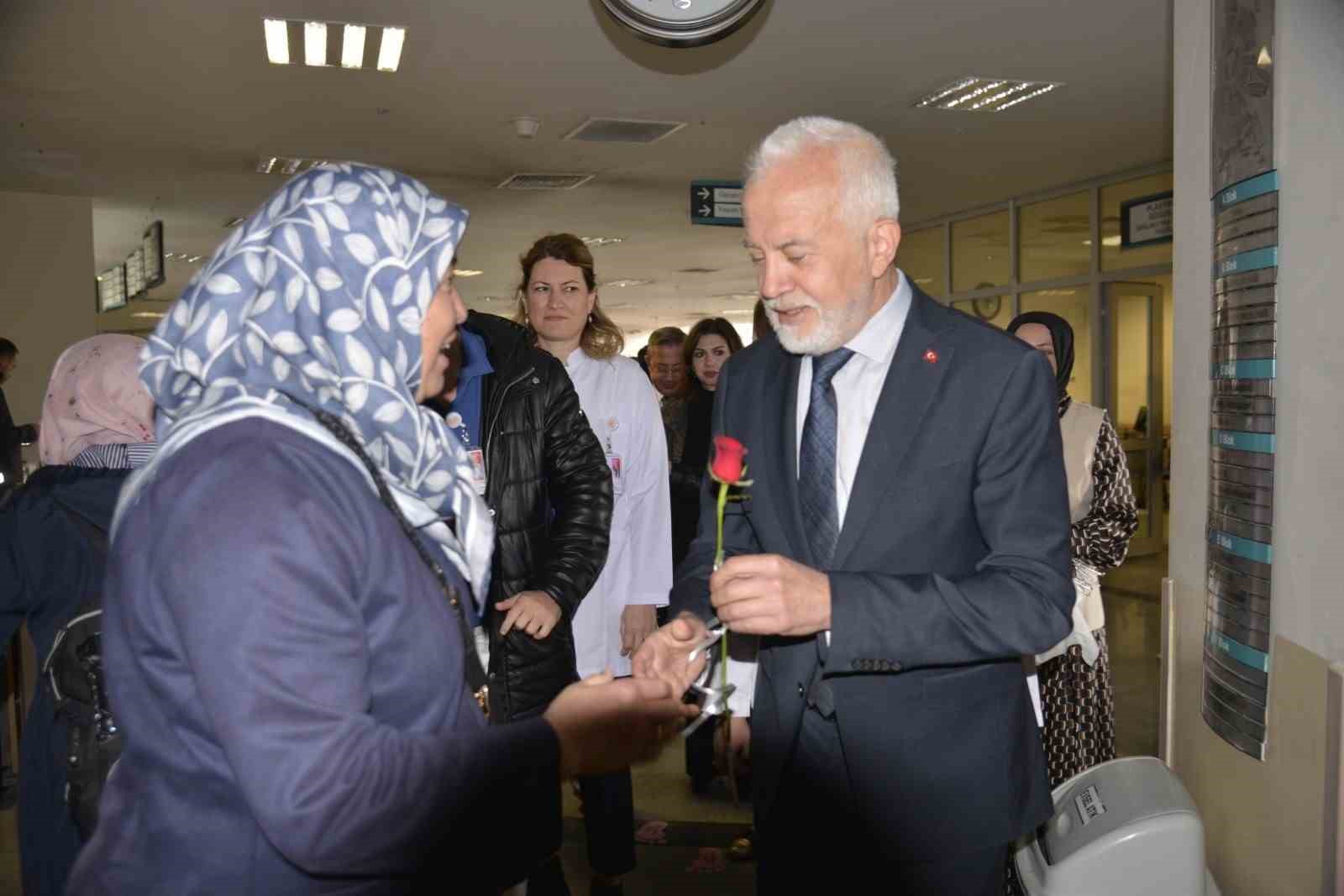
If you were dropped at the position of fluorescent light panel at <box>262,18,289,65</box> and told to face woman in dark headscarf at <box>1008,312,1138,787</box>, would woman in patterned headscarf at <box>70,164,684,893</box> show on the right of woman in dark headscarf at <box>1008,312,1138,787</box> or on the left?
right

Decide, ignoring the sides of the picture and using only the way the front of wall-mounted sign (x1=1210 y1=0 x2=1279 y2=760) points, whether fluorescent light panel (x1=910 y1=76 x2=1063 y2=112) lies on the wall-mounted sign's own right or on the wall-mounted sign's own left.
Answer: on the wall-mounted sign's own right

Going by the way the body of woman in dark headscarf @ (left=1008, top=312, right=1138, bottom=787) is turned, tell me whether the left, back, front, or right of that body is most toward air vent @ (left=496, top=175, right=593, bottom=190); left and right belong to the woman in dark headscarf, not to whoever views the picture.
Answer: right

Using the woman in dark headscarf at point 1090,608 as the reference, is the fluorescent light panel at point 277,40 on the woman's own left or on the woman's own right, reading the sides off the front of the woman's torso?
on the woman's own right

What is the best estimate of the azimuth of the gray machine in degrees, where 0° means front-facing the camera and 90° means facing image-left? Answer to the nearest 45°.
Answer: approximately 90°

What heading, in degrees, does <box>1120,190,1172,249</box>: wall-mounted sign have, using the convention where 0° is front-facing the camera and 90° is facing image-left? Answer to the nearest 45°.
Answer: approximately 45°

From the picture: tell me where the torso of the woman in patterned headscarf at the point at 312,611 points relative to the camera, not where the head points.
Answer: to the viewer's right

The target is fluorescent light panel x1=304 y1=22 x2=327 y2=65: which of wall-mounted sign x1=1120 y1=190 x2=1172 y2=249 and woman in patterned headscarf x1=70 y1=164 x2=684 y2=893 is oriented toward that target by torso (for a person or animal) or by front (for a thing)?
the wall-mounted sign
